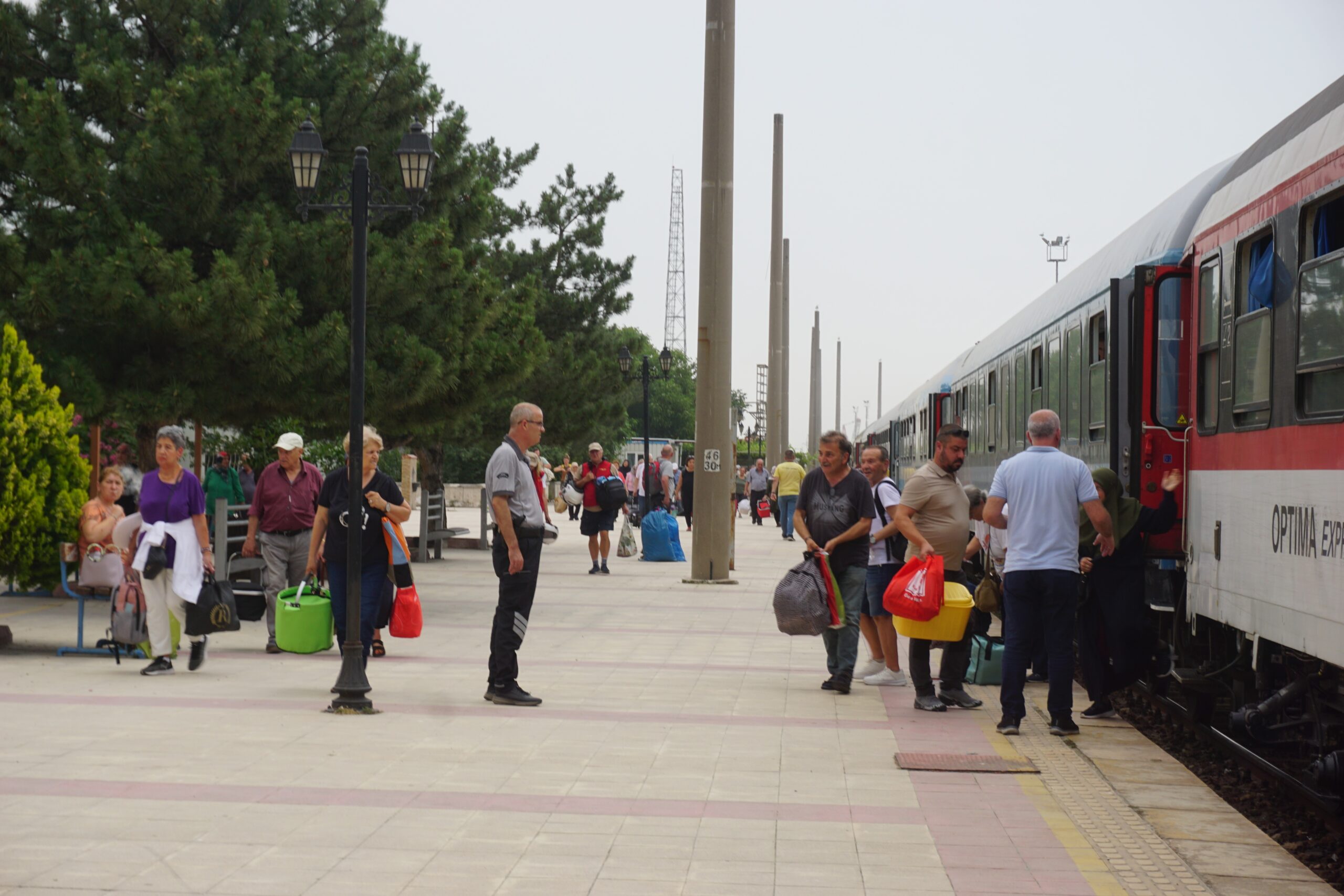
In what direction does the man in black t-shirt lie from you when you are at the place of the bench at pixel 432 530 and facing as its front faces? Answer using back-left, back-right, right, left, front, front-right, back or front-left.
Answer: right

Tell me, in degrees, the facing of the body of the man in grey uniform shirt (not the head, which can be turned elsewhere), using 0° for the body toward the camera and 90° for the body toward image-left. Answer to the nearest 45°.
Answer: approximately 270°

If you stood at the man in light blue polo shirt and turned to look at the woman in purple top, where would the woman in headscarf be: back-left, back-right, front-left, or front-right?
back-right

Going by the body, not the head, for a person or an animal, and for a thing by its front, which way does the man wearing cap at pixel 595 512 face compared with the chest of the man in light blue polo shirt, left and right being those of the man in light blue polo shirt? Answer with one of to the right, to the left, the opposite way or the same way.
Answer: the opposite way

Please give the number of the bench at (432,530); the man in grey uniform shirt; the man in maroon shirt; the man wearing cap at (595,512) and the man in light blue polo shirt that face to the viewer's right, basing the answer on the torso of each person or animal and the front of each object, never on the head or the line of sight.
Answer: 2

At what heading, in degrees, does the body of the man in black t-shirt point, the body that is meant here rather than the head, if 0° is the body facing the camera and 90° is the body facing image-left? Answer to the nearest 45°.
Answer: approximately 45°

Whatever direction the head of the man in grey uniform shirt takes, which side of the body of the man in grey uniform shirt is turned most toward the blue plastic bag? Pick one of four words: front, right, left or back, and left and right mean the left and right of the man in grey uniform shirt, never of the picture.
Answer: left

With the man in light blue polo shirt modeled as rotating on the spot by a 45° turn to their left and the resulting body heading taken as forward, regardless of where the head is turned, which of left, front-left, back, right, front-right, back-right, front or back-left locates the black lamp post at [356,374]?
front-left

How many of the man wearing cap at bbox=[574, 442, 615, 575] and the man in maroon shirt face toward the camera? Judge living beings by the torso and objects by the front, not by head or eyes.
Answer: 2

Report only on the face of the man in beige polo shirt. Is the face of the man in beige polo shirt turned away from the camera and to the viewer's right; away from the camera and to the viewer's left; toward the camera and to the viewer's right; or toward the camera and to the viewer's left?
toward the camera and to the viewer's right

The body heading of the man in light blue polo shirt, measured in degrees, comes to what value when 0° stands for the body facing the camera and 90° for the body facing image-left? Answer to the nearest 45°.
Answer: approximately 180°

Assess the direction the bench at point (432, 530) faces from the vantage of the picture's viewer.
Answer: facing to the right of the viewer

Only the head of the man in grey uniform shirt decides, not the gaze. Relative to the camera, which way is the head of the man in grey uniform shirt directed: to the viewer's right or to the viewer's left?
to the viewer's right
